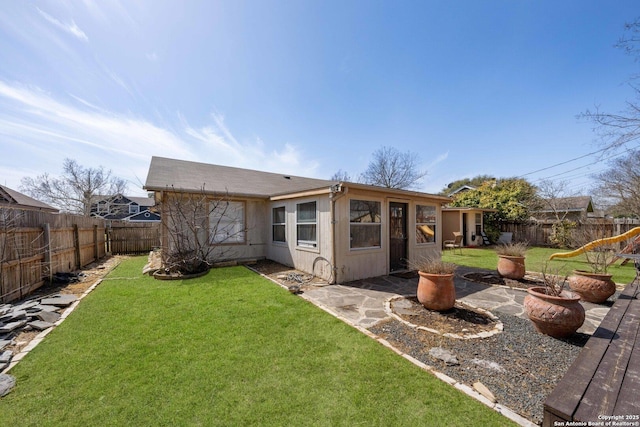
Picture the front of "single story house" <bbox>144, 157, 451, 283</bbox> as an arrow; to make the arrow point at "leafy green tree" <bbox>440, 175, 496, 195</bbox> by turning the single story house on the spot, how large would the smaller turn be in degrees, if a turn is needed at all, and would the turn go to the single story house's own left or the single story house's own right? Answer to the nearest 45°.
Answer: approximately 90° to the single story house's own left

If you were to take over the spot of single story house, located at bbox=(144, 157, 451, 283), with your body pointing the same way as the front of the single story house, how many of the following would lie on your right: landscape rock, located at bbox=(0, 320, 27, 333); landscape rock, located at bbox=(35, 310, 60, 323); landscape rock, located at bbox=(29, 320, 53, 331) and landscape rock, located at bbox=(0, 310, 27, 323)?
4

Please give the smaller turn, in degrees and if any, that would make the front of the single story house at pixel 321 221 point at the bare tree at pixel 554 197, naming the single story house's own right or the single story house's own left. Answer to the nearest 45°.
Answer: approximately 90° to the single story house's own left

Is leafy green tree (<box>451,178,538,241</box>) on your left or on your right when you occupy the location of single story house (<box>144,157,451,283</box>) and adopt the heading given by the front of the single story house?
on your left

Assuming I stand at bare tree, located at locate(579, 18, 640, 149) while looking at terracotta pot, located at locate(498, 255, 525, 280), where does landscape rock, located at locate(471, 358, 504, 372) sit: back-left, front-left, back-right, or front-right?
front-left

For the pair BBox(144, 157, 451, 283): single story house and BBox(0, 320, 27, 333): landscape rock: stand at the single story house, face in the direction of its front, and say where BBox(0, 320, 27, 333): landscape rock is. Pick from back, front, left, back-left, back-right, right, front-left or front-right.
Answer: right

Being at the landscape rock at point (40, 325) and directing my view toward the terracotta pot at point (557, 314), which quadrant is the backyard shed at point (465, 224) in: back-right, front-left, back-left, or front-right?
front-left

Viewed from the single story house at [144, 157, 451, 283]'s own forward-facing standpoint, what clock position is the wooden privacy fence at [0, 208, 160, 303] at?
The wooden privacy fence is roughly at 4 o'clock from the single story house.

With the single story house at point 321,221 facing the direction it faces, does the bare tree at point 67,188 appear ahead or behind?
behind

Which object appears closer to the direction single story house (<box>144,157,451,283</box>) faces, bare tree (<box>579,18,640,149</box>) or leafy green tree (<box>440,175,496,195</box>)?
the bare tree

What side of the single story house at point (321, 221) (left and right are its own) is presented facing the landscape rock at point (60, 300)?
right

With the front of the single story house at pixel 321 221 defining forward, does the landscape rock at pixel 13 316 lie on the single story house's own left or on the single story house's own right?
on the single story house's own right

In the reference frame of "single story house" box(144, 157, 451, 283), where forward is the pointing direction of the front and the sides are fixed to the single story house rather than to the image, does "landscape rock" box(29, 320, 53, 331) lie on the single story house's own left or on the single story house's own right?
on the single story house's own right
